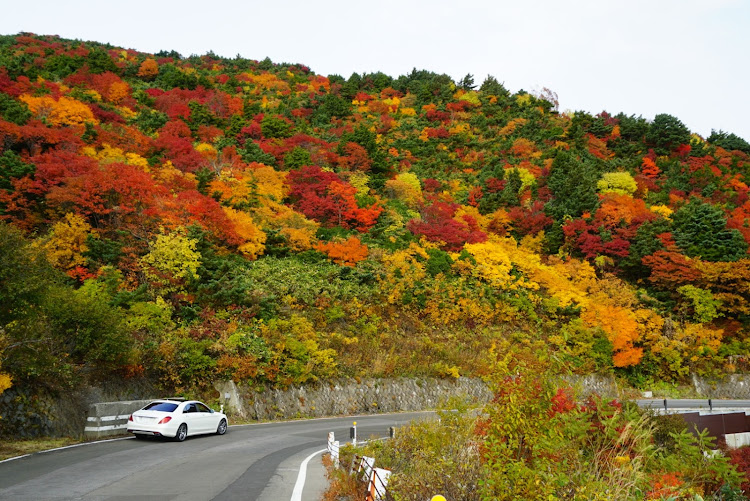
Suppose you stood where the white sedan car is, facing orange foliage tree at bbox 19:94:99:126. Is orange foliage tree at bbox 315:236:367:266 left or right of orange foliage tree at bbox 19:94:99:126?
right

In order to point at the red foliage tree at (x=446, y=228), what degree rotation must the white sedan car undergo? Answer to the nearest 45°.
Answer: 0° — it already faces it

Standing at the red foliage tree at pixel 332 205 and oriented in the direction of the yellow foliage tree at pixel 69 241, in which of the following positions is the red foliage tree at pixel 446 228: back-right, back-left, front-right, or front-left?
back-left

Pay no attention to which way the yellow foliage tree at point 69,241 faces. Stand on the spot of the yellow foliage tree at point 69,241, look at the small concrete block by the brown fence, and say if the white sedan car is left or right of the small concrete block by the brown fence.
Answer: right

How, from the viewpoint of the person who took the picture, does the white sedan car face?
facing away from the viewer and to the right of the viewer
